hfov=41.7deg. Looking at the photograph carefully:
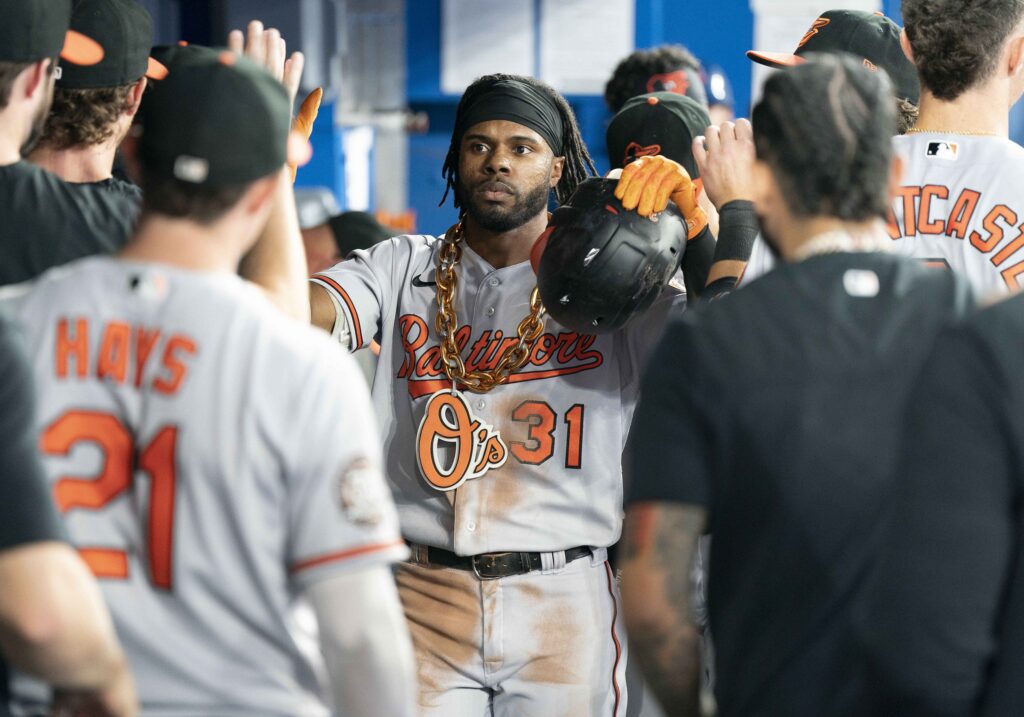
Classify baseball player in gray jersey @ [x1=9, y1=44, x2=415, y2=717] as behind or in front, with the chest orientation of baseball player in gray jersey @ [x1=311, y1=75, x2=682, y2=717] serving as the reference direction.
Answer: in front

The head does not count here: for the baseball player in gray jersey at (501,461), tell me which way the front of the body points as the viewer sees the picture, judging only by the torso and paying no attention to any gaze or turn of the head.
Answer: toward the camera
